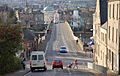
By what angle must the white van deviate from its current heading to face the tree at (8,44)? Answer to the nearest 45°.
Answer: approximately 135° to its left

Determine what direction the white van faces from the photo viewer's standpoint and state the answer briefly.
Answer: facing away from the viewer
